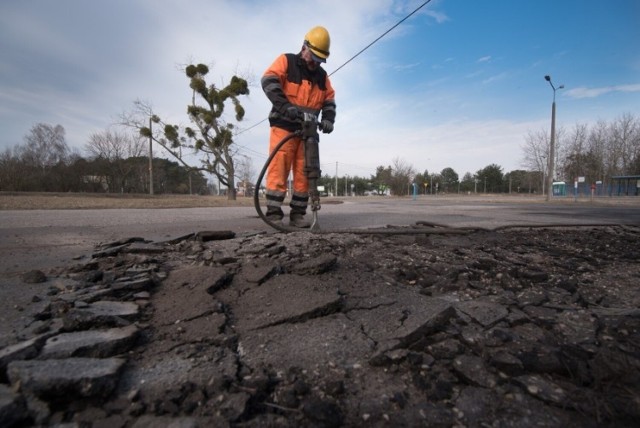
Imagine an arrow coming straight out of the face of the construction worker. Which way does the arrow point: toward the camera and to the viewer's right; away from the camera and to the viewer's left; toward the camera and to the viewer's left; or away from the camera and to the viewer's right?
toward the camera and to the viewer's right

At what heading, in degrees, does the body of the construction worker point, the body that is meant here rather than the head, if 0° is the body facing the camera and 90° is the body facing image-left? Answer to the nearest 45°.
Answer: approximately 315°
